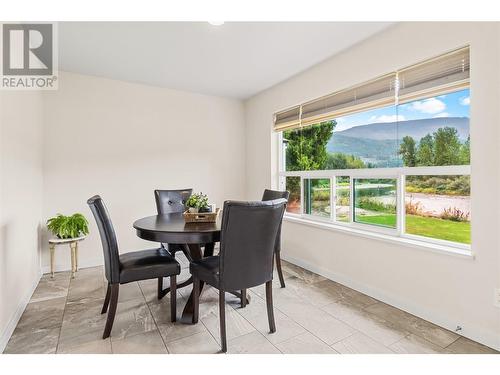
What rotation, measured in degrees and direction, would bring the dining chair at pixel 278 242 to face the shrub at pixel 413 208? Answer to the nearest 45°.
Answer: approximately 135° to its left

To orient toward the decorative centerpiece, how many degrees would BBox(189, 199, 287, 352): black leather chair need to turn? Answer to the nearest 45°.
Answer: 0° — it already faces it

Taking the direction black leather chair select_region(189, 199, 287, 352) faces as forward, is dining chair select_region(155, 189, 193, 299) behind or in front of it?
in front

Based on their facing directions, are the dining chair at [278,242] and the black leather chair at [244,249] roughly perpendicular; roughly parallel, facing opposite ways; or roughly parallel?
roughly perpendicular

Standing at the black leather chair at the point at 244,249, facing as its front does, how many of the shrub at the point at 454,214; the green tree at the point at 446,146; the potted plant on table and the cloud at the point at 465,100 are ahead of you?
1

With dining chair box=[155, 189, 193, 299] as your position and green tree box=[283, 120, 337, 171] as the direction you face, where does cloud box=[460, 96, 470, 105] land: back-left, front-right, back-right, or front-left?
front-right

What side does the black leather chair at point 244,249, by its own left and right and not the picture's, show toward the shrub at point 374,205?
right

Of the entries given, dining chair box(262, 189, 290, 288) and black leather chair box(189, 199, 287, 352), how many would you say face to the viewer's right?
0

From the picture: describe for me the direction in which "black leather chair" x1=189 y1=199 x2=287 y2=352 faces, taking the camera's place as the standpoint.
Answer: facing away from the viewer and to the left of the viewer

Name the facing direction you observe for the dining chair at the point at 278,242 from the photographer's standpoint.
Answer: facing the viewer and to the left of the viewer

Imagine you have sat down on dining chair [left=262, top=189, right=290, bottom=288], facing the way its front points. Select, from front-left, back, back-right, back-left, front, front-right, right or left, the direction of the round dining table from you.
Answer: front

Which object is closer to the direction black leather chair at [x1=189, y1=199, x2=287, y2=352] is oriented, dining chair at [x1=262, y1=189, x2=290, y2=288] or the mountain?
the dining chair

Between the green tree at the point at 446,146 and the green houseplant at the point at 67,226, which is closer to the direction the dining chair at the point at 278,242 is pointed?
the green houseplant
